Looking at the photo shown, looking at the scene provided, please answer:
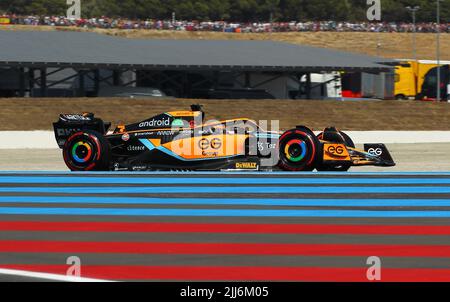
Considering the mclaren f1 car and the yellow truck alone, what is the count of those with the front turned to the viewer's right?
1

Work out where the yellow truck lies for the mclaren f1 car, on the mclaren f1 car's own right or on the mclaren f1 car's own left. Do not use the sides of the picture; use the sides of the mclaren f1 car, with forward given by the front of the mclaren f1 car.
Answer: on the mclaren f1 car's own left

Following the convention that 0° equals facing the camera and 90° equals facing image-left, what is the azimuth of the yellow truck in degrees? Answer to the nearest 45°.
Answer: approximately 45°

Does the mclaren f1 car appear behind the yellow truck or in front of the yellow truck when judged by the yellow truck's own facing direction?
in front

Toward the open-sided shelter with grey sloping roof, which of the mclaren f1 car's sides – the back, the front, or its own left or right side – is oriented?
left

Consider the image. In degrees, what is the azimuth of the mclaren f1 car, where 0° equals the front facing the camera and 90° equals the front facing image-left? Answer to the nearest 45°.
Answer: approximately 270°
